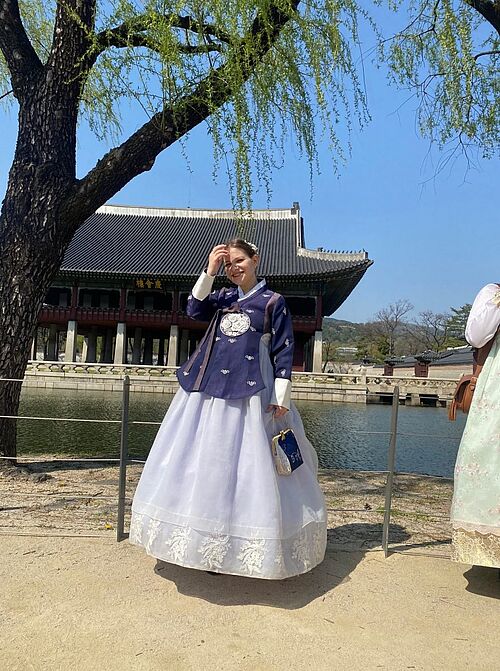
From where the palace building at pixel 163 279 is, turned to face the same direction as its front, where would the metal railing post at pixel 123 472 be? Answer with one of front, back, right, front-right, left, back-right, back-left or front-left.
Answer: front

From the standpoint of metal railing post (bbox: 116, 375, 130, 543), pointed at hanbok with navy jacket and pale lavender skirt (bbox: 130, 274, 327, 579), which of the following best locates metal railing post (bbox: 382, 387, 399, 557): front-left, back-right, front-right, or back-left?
front-left

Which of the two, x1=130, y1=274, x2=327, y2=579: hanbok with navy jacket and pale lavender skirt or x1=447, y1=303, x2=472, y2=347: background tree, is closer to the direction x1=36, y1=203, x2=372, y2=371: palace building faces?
the hanbok with navy jacket and pale lavender skirt

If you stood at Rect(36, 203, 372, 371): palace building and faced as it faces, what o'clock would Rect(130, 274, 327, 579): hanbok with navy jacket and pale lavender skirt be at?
The hanbok with navy jacket and pale lavender skirt is roughly at 12 o'clock from the palace building.

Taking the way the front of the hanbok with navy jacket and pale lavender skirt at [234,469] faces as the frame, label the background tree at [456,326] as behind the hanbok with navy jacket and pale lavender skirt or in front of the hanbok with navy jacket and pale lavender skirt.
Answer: behind

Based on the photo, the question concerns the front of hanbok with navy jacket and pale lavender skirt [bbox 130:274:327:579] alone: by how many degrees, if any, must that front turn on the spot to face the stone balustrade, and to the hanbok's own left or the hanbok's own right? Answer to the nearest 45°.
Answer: approximately 135° to the hanbok's own right

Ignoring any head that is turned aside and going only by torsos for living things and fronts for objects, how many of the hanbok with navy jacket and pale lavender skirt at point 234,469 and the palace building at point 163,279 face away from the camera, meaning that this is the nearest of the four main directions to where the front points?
0

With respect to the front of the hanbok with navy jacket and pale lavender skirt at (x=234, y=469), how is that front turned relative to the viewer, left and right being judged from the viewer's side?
facing the viewer and to the left of the viewer

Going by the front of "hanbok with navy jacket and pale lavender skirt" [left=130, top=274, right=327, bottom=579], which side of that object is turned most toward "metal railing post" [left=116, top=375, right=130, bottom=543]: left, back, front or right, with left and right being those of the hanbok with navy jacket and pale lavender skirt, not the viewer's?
right

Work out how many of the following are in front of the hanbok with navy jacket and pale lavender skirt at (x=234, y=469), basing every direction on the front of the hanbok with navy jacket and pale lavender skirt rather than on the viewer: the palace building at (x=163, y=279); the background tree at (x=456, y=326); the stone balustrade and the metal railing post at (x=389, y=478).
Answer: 0

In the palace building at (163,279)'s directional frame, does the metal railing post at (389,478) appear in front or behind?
in front

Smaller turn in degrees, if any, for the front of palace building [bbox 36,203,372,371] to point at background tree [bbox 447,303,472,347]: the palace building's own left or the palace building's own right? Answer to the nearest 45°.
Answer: approximately 135° to the palace building's own left

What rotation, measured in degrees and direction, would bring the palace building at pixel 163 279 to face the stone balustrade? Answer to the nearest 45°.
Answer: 0° — it already faces it

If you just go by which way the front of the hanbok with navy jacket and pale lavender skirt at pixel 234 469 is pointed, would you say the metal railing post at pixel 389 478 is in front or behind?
behind

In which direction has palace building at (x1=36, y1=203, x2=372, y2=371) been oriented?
toward the camera
